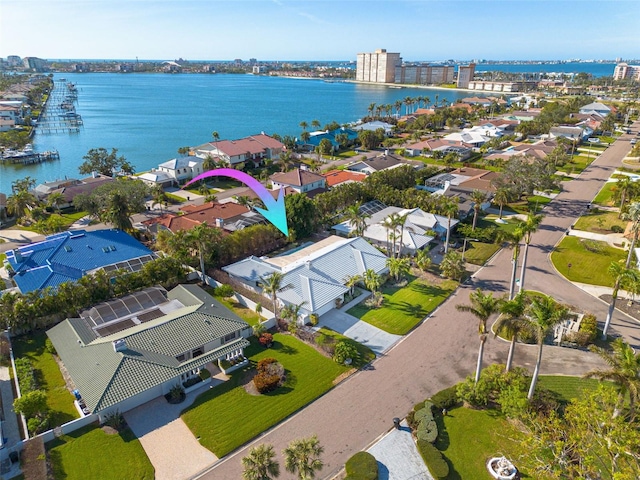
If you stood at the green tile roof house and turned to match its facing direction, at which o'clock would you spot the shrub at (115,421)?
The shrub is roughly at 2 o'clock from the green tile roof house.

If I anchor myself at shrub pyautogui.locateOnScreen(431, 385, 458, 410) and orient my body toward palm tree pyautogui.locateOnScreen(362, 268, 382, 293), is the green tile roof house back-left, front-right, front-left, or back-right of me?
front-left

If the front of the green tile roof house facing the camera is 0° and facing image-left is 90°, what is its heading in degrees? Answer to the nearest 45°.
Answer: approximately 315°

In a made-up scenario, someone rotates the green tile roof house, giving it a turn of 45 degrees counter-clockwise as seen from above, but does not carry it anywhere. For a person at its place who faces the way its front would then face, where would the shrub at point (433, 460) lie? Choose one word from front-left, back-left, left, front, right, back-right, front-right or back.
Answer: front-right

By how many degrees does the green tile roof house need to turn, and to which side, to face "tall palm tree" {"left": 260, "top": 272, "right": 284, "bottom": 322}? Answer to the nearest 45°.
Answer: approximately 45° to its left
